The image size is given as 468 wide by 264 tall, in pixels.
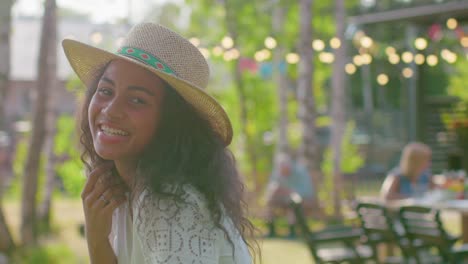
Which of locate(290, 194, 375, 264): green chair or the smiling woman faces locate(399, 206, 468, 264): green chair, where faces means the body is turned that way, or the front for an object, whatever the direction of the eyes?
locate(290, 194, 375, 264): green chair

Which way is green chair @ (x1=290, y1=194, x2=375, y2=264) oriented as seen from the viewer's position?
to the viewer's right

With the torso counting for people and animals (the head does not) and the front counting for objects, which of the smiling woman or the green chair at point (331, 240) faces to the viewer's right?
the green chair

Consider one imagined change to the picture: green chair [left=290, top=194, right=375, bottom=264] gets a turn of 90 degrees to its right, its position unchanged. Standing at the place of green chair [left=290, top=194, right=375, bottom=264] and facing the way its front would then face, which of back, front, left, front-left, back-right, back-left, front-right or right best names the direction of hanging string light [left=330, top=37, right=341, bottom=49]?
back

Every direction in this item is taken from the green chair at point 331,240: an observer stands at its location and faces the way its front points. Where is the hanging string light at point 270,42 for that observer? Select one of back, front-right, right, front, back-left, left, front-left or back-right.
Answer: left
